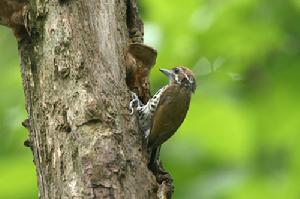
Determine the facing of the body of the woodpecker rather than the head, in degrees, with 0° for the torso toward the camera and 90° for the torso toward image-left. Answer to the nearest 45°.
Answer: approximately 90°
